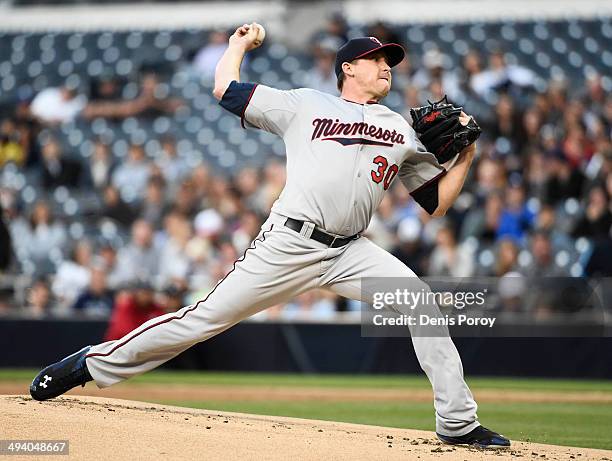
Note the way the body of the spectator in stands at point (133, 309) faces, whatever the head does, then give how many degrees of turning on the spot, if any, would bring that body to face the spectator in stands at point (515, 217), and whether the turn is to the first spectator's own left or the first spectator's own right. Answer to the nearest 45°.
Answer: approximately 90° to the first spectator's own left

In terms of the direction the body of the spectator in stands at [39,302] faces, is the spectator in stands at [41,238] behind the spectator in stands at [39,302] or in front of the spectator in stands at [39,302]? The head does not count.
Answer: behind

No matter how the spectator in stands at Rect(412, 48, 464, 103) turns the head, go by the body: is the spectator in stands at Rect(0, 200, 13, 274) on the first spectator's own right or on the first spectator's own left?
on the first spectator's own right

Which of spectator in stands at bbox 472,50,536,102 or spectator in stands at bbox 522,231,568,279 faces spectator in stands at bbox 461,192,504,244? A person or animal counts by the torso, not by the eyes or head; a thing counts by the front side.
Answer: spectator in stands at bbox 472,50,536,102

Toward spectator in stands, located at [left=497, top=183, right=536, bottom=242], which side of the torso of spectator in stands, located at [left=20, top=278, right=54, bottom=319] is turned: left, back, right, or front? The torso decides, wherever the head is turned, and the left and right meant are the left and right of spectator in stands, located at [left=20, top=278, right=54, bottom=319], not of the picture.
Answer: left

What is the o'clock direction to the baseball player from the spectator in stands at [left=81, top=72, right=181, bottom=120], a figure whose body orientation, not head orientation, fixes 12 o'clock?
The baseball player is roughly at 12 o'clock from the spectator in stands.

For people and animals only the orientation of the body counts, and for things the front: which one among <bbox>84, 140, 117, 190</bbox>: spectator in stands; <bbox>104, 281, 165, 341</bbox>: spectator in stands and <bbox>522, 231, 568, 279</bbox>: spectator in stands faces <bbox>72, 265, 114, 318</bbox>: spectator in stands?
<bbox>84, 140, 117, 190</bbox>: spectator in stands

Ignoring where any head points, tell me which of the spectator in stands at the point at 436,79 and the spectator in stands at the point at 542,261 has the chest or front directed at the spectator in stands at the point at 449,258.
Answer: the spectator in stands at the point at 436,79

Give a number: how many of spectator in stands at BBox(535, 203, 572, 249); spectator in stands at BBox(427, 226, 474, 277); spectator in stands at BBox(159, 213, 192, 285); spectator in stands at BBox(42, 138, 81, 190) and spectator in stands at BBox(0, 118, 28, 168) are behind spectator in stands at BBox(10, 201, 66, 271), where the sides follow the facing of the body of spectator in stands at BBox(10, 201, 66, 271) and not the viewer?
2
